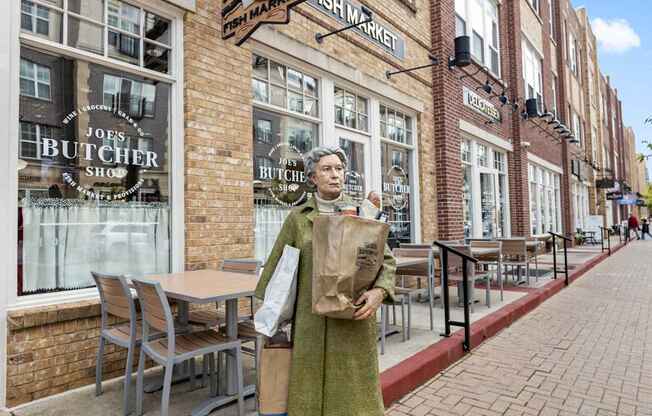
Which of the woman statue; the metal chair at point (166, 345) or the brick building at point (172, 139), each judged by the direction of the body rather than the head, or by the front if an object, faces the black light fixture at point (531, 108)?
the metal chair

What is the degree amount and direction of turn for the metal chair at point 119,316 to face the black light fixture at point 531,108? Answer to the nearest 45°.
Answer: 0° — it already faces it

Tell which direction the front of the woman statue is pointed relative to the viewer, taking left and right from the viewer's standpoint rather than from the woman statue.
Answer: facing the viewer

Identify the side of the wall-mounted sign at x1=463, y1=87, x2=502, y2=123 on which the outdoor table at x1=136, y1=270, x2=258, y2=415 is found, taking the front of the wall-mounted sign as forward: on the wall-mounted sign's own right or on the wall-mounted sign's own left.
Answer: on the wall-mounted sign's own right

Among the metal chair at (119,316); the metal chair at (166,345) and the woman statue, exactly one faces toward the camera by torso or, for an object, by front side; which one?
the woman statue

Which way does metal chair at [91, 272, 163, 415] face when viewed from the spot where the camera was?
facing away from the viewer and to the right of the viewer

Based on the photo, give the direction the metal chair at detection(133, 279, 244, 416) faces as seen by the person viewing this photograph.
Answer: facing away from the viewer and to the right of the viewer

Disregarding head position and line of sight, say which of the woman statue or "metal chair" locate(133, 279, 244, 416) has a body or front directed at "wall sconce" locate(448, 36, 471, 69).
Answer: the metal chair

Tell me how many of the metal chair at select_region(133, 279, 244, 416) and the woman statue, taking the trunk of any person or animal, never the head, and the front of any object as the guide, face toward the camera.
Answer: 1

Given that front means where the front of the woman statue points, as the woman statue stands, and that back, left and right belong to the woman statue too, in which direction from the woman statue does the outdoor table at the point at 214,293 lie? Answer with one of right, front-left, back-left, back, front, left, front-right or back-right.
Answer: back-right

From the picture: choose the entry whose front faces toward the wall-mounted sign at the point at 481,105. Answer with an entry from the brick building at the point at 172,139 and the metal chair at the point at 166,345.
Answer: the metal chair

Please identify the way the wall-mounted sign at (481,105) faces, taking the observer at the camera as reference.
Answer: facing the viewer and to the right of the viewer

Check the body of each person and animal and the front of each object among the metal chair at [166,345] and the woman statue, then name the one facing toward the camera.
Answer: the woman statue

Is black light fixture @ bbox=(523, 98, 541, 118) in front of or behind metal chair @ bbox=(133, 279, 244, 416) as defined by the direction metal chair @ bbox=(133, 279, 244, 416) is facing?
in front
